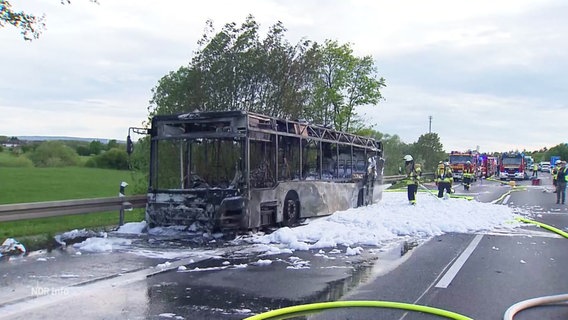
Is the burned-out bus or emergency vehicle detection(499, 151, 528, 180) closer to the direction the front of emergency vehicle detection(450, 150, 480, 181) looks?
the burned-out bus

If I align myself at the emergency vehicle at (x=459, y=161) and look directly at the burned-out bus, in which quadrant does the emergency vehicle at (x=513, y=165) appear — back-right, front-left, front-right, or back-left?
back-left

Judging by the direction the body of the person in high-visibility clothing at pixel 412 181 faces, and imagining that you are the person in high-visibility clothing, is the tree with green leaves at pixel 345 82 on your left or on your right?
on your right

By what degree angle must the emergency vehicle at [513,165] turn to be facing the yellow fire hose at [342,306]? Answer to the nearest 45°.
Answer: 0° — it already faces it

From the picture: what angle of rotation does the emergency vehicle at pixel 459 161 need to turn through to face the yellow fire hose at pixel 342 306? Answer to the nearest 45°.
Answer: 0° — it already faces it

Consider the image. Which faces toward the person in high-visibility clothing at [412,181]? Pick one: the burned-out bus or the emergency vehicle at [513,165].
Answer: the emergency vehicle

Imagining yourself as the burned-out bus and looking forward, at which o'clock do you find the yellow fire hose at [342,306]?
The yellow fire hose is roughly at 10 o'clock from the burned-out bus.

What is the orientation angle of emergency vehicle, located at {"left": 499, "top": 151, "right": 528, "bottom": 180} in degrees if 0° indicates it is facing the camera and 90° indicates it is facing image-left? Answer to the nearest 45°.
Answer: approximately 0°

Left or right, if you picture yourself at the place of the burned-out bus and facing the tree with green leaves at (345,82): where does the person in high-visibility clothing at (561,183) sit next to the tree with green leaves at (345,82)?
right
